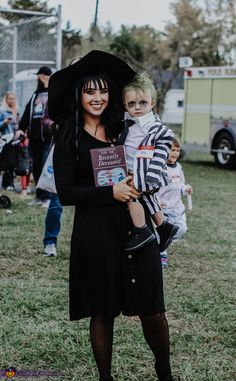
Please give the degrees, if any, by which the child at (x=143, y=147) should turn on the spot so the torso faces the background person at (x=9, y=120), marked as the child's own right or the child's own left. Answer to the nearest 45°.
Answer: approximately 135° to the child's own right

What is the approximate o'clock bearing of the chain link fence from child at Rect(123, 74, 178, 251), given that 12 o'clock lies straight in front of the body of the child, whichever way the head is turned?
The chain link fence is roughly at 4 o'clock from the child.

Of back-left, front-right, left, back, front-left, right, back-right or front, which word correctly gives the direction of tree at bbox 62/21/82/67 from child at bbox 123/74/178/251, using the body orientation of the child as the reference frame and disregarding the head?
back-right

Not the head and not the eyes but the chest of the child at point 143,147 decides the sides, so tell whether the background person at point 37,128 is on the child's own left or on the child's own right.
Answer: on the child's own right

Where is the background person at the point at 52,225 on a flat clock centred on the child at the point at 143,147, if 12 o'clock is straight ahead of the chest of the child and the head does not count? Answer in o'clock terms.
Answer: The background person is roughly at 4 o'clock from the child.

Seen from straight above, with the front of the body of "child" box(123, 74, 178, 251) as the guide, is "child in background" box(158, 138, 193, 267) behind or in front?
behind

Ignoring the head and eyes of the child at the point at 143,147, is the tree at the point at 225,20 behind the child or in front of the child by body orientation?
behind

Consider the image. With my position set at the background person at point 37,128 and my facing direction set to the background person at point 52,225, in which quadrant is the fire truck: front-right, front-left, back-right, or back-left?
back-left

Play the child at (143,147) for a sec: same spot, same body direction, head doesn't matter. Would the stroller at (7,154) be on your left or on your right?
on your right

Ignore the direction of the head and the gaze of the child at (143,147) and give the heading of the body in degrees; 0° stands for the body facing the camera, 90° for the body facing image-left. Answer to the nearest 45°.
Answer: approximately 45°
